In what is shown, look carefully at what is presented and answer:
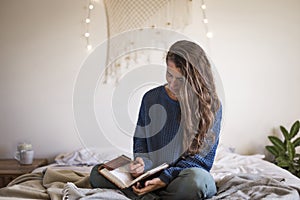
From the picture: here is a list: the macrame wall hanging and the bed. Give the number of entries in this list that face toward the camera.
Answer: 2

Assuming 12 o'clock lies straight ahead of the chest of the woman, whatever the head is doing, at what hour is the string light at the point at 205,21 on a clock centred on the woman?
The string light is roughly at 5 o'clock from the woman.

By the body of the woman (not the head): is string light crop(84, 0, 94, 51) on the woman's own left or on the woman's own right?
on the woman's own right

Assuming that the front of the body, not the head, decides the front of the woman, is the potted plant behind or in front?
behind

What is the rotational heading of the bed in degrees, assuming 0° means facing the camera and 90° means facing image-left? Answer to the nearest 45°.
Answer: approximately 0°

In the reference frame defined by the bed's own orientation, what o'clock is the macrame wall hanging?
The macrame wall hanging is roughly at 6 o'clock from the bed.

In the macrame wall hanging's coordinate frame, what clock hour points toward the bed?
The bed is roughly at 12 o'clock from the macrame wall hanging.
